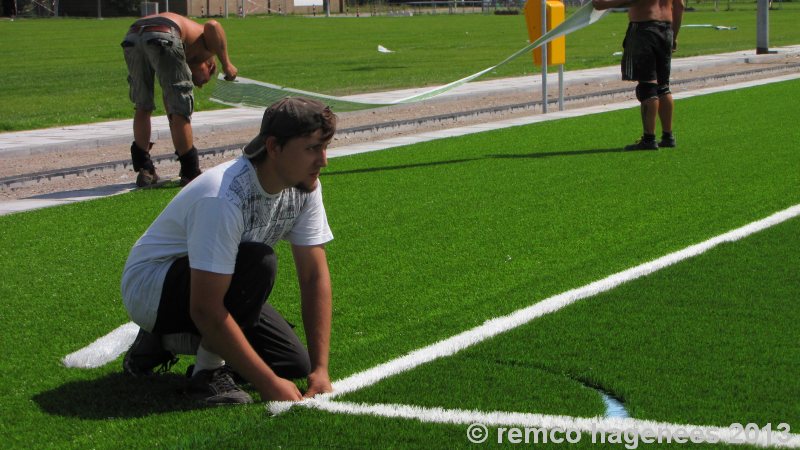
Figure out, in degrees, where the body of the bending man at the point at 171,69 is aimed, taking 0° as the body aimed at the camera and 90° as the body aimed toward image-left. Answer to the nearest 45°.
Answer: approximately 225°

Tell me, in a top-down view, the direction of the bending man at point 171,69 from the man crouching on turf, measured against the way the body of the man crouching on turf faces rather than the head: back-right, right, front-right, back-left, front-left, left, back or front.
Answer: back-left

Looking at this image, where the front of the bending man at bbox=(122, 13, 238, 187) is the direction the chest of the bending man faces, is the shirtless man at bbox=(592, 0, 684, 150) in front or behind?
in front

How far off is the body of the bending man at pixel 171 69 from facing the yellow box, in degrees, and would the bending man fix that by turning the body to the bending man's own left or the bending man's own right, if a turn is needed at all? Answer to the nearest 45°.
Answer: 0° — they already face it

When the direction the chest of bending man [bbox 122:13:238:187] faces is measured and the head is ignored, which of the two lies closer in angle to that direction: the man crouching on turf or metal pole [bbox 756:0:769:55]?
the metal pole

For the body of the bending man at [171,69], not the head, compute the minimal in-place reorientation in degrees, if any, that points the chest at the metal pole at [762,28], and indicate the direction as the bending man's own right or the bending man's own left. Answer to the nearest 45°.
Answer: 0° — they already face it

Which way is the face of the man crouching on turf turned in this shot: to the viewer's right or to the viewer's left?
to the viewer's right

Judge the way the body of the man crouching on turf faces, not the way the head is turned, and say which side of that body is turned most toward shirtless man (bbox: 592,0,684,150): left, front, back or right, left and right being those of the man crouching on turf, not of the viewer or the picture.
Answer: left
